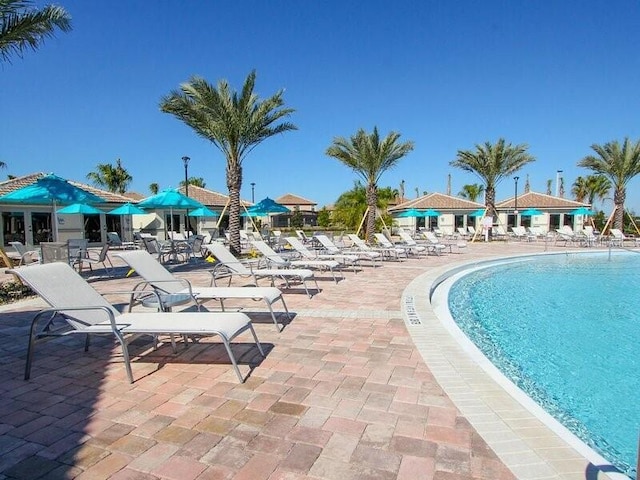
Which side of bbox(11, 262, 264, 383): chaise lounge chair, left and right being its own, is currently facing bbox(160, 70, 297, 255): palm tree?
left

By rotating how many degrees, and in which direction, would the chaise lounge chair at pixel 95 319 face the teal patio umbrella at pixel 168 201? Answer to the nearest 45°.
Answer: approximately 90° to its left

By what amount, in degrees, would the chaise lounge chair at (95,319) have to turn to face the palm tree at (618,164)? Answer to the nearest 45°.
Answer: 0° — it already faces it

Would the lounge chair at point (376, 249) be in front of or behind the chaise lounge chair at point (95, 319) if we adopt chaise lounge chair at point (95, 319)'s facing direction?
in front

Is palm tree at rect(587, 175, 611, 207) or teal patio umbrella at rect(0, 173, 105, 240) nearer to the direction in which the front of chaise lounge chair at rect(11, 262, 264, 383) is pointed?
the palm tree

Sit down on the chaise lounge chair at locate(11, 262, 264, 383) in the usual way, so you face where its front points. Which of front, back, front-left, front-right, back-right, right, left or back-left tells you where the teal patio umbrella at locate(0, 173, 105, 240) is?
left

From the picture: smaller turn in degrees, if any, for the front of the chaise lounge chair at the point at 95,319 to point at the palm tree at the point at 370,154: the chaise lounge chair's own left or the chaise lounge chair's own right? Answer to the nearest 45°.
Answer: approximately 45° to the chaise lounge chair's own left

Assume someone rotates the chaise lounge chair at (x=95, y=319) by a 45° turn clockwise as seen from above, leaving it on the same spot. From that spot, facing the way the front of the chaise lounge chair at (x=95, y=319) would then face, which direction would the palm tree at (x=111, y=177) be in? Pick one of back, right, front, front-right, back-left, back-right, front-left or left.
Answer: back-left

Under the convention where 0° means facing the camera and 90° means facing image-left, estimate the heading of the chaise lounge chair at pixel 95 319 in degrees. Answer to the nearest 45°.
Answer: approximately 270°
